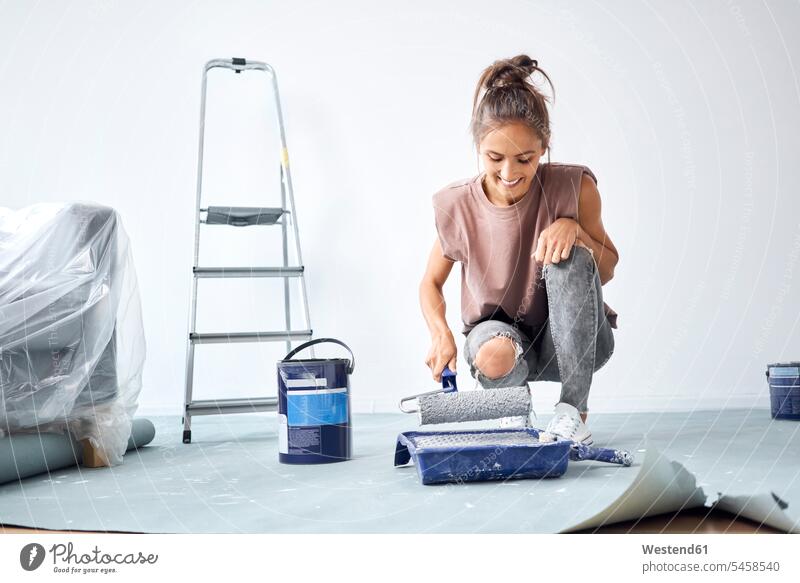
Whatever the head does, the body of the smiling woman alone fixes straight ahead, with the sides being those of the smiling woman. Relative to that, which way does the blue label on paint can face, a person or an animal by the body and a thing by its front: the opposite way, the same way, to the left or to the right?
the same way

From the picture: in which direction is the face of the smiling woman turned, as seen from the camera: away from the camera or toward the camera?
toward the camera

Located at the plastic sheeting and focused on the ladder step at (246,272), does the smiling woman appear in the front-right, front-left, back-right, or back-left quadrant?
front-right

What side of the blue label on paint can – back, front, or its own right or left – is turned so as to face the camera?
front

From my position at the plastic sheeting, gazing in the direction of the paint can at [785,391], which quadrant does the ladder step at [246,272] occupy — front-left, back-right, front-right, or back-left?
front-left

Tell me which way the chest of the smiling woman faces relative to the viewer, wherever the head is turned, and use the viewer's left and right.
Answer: facing the viewer

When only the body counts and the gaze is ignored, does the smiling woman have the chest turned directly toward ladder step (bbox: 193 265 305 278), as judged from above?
no

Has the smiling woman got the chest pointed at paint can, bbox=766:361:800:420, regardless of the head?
no

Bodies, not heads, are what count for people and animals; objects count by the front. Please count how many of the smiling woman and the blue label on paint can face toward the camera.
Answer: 2

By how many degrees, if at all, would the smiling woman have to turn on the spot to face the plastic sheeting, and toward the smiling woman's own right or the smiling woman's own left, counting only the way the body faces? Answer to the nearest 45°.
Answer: approximately 90° to the smiling woman's own right
